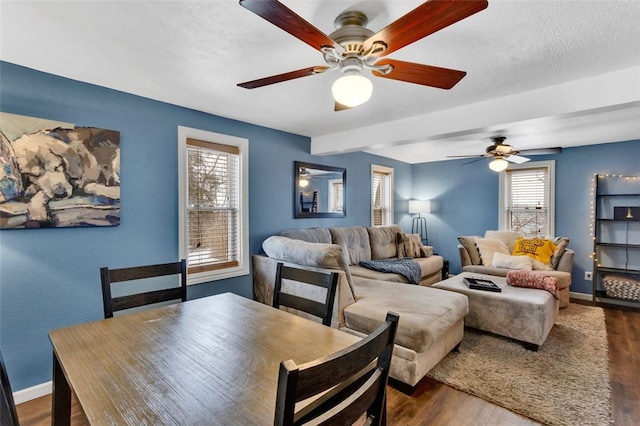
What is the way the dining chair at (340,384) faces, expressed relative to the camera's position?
facing away from the viewer and to the left of the viewer

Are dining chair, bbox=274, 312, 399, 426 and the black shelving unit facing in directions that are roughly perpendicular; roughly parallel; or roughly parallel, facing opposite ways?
roughly perpendicular

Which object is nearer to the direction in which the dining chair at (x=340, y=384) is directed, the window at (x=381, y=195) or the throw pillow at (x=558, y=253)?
the window

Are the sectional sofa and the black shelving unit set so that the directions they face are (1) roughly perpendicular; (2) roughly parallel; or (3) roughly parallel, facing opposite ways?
roughly perpendicular

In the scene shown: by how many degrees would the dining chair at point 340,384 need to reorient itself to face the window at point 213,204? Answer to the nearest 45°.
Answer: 0° — it already faces it

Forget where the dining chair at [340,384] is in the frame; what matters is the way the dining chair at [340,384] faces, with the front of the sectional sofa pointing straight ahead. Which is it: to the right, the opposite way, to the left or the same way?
the opposite way

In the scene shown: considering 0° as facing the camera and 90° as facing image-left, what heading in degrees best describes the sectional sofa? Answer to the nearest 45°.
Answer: approximately 315°

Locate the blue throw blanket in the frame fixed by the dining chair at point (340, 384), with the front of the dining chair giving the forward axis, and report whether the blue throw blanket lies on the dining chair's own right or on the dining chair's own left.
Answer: on the dining chair's own right
